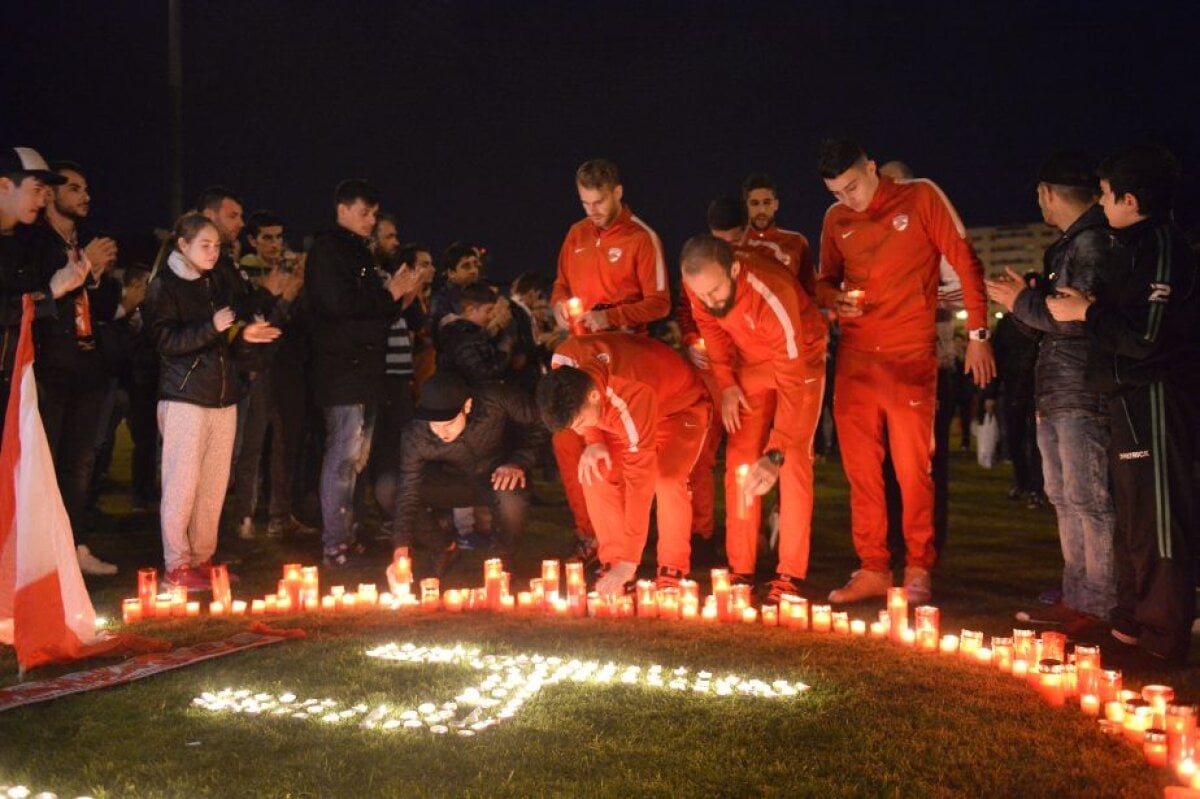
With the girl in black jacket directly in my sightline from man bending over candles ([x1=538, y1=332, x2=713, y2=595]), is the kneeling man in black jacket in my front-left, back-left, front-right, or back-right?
front-right

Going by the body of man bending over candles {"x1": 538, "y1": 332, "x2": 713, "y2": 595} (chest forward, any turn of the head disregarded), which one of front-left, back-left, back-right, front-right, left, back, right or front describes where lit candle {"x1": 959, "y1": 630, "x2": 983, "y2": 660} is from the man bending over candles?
left

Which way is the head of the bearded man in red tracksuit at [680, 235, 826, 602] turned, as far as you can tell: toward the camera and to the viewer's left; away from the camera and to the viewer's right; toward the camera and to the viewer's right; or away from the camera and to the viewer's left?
toward the camera and to the viewer's left

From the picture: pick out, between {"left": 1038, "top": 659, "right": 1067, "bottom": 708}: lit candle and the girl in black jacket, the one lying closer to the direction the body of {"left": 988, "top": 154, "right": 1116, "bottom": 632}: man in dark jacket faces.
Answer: the girl in black jacket

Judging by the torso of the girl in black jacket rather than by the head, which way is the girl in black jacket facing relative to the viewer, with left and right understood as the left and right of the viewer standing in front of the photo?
facing the viewer and to the right of the viewer

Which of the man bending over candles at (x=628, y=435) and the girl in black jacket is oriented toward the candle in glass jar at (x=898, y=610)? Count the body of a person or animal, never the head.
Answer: the girl in black jacket

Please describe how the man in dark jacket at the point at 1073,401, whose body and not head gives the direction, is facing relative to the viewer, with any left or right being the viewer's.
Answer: facing to the left of the viewer

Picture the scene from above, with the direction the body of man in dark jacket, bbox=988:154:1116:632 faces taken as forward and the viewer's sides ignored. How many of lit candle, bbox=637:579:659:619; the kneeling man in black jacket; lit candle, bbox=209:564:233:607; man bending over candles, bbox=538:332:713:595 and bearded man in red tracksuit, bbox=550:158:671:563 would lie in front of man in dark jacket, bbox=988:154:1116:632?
5

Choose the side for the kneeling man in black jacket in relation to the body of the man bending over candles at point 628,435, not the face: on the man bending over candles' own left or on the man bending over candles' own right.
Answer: on the man bending over candles' own right

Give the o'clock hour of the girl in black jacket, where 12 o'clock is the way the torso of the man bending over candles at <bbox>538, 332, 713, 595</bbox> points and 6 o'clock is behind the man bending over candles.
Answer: The girl in black jacket is roughly at 2 o'clock from the man bending over candles.

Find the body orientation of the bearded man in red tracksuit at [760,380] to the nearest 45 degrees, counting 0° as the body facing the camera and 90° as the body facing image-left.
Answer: approximately 45°

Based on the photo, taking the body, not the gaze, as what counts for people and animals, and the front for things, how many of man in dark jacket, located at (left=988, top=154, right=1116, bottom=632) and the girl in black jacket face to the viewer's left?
1

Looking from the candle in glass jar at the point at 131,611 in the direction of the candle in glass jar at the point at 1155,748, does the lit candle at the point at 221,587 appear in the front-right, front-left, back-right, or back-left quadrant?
front-left

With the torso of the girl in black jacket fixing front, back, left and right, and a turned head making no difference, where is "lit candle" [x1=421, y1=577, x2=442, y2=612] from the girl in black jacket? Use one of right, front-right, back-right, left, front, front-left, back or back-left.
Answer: front

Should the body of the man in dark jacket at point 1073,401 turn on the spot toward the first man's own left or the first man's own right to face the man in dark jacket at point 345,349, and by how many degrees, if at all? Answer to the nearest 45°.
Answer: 0° — they already face them

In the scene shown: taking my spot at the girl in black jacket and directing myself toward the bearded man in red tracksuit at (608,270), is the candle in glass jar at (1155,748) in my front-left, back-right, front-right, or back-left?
front-right

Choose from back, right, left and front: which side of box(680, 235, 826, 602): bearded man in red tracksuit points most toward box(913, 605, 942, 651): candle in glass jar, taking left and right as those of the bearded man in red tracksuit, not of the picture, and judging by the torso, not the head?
left

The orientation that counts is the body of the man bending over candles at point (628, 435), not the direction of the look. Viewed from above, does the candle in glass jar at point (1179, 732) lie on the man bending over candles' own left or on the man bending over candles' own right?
on the man bending over candles' own left
